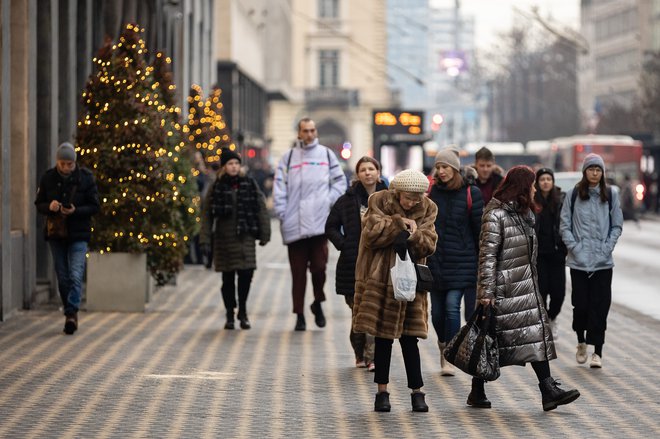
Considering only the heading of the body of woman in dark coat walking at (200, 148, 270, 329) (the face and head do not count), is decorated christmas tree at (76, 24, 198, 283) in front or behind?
behind

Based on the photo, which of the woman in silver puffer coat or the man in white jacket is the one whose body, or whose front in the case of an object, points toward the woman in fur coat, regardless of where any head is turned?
the man in white jacket

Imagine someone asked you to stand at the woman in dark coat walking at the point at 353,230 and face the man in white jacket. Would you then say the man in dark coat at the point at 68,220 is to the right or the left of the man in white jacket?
left

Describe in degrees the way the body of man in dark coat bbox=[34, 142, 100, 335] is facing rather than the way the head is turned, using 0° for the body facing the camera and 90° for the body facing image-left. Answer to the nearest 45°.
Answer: approximately 0°

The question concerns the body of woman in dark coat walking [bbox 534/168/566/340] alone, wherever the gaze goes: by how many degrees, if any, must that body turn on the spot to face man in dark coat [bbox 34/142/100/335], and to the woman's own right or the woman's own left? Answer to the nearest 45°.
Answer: approximately 90° to the woman's own right

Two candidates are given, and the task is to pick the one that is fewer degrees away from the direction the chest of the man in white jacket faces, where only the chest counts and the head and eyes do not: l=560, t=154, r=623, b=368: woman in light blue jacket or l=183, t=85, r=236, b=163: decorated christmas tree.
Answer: the woman in light blue jacket

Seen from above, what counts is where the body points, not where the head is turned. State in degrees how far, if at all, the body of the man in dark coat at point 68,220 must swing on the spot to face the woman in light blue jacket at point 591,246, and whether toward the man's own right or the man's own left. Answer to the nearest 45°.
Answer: approximately 45° to the man's own left
